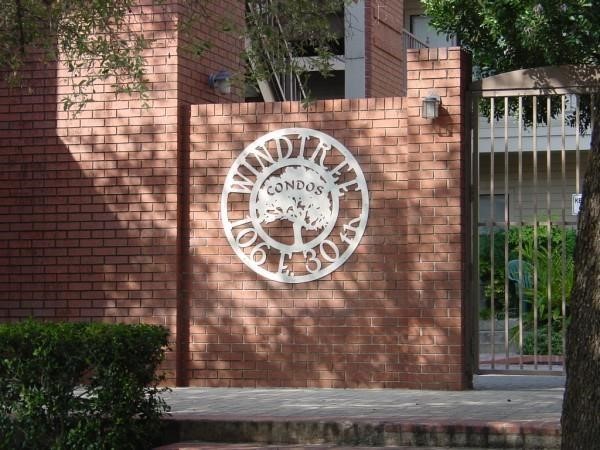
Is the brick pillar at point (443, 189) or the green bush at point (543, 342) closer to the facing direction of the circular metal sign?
the brick pillar

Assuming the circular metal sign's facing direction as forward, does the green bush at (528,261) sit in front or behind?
behind

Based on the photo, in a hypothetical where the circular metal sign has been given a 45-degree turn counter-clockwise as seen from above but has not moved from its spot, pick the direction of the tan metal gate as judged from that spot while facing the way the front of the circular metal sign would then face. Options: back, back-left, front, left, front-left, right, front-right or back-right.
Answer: left

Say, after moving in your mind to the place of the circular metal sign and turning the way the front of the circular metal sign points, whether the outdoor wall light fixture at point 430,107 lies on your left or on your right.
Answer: on your left

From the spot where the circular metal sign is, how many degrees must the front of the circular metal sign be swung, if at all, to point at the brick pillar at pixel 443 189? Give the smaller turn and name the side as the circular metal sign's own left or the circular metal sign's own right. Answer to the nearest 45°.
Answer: approximately 90° to the circular metal sign's own left

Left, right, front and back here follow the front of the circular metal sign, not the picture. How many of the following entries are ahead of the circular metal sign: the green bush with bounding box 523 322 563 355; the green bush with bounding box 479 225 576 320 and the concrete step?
1

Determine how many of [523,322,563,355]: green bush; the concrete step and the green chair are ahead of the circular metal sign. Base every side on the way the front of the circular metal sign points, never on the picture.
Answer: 1

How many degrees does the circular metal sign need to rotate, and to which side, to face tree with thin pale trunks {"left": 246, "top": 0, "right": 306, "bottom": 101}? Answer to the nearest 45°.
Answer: approximately 180°

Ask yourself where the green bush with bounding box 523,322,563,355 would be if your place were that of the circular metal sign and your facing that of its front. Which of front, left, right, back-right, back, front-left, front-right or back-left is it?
back-left

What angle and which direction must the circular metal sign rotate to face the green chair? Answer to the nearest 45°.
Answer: approximately 135° to its left

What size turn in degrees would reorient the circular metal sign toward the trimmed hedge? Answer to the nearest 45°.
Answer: approximately 45° to its right

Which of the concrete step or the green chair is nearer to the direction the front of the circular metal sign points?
the concrete step

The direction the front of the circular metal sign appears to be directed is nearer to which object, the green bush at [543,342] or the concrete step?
the concrete step

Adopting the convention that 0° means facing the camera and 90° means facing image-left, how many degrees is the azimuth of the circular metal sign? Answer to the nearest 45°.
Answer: approximately 0°
